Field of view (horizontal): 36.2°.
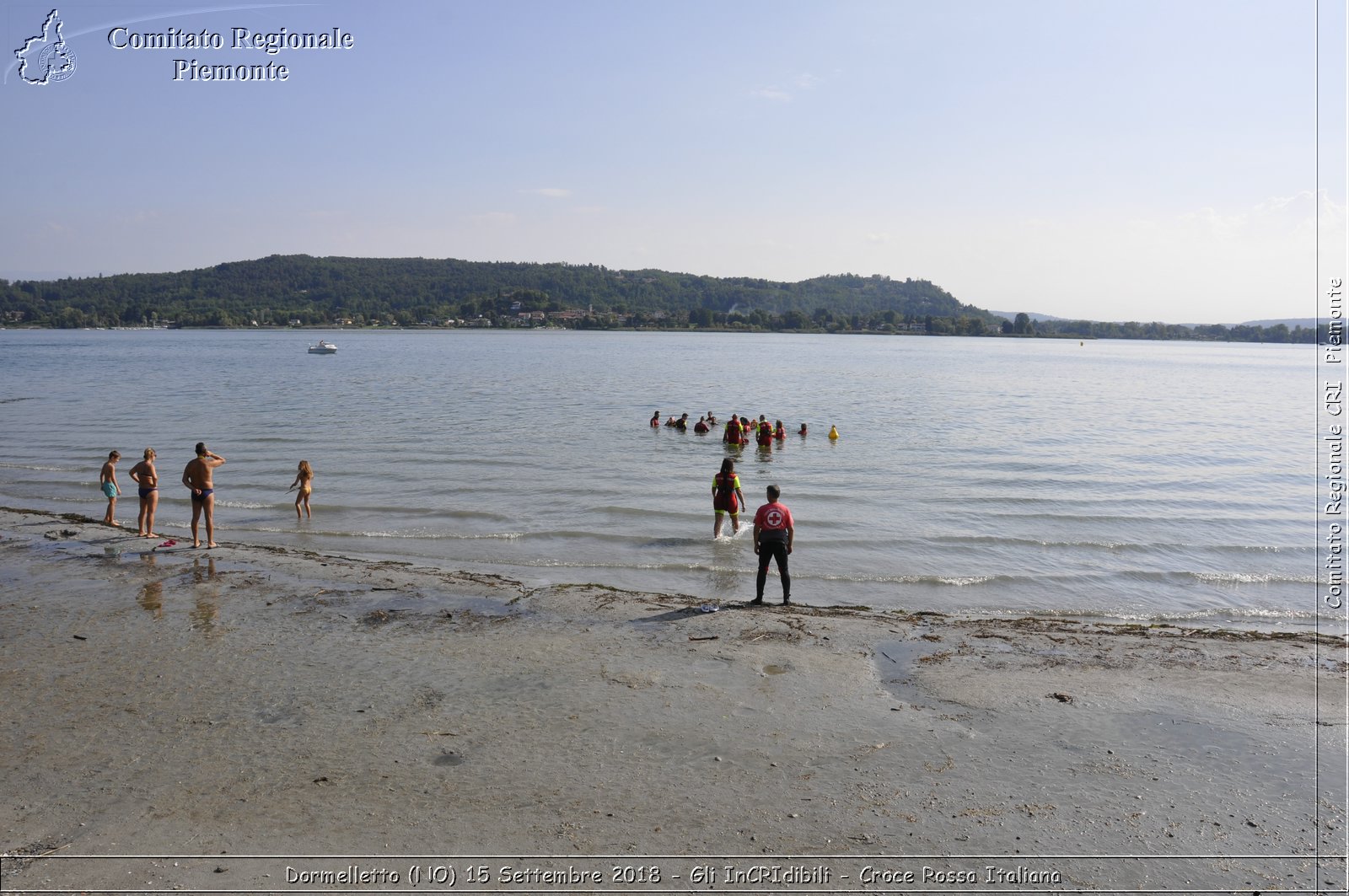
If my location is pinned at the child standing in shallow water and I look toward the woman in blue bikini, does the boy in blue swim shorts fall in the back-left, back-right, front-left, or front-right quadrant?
front-right

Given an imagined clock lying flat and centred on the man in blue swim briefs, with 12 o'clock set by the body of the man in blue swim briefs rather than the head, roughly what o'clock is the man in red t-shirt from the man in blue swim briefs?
The man in red t-shirt is roughly at 3 o'clock from the man in blue swim briefs.

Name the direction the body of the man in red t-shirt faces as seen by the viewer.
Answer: away from the camera

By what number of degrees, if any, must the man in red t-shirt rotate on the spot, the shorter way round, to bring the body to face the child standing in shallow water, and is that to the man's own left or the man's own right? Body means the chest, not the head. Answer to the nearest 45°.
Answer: approximately 45° to the man's own left

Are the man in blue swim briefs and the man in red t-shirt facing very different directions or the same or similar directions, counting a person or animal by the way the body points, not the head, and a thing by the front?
same or similar directions

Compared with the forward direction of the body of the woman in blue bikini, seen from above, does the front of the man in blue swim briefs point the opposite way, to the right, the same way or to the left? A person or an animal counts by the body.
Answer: the same way

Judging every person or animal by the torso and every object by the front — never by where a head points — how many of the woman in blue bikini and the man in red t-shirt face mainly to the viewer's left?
0

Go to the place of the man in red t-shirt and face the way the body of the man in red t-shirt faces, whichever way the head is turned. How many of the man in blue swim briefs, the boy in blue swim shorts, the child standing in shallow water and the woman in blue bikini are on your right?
0

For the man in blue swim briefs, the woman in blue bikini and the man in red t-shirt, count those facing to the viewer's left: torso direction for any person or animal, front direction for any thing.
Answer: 0

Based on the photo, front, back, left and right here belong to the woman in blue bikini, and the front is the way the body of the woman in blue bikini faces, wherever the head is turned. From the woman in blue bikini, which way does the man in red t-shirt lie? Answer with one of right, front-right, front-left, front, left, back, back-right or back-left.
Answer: right

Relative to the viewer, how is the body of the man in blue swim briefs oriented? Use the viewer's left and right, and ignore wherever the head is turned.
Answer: facing away from the viewer and to the right of the viewer

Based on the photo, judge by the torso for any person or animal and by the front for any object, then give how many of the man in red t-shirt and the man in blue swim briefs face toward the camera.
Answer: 0

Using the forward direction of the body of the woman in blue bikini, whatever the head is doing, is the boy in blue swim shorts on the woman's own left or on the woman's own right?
on the woman's own left

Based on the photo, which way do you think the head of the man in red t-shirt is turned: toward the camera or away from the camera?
away from the camera
